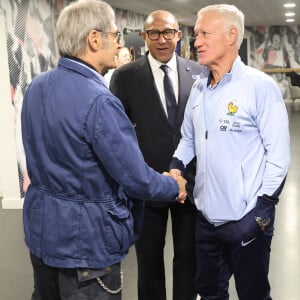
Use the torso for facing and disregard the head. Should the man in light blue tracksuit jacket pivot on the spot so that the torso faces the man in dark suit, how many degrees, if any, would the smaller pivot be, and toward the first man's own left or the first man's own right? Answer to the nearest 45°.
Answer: approximately 90° to the first man's own right

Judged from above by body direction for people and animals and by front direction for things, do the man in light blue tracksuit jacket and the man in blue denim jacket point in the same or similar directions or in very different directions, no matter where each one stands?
very different directions

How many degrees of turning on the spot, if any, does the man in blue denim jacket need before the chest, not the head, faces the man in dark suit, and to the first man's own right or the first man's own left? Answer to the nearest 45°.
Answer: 0° — they already face them

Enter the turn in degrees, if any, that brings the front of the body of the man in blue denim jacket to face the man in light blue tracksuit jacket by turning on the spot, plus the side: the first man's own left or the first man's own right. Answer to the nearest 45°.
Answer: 0° — they already face them

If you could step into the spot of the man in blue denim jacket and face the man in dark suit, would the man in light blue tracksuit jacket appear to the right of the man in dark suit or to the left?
right

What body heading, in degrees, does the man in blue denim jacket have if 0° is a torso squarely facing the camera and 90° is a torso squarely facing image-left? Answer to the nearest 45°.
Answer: approximately 225°

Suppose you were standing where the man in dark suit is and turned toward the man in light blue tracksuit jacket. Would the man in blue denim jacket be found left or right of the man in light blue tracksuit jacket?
right

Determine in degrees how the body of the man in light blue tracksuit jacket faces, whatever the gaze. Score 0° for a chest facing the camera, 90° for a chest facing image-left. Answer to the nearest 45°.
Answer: approximately 45°

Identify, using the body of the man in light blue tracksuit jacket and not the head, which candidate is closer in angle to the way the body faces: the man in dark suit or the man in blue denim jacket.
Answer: the man in blue denim jacket
